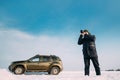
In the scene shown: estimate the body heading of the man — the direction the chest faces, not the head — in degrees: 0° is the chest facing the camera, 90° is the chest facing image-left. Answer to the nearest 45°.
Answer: approximately 45°

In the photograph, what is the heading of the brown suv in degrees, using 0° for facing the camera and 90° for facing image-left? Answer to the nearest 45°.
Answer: approximately 90°
